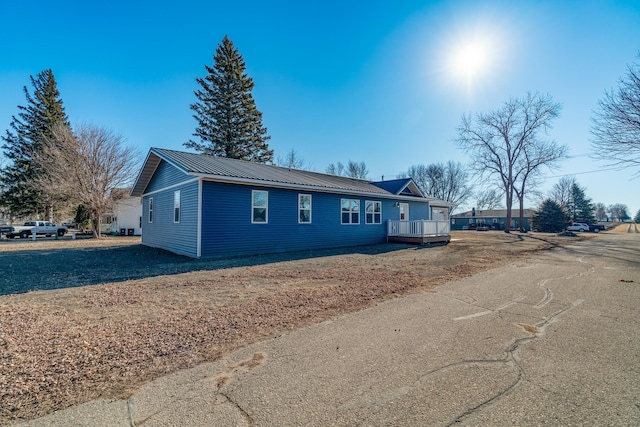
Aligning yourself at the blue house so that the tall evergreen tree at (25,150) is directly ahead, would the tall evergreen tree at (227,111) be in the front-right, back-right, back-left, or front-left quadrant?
front-right

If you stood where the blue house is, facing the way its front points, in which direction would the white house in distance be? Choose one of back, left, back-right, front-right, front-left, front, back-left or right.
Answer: back

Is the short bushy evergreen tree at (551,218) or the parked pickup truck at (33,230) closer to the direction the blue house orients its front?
the short bushy evergreen tree

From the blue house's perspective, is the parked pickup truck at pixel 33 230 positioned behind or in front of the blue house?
behind

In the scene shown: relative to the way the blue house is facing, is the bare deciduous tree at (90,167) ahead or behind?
behind

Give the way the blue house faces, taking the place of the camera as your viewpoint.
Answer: facing the viewer and to the right of the viewer

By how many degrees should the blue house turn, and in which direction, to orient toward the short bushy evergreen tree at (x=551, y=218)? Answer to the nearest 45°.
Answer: approximately 90° to its left

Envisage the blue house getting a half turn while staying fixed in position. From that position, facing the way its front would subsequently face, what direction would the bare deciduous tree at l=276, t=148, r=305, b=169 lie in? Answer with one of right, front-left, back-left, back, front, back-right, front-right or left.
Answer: front-right

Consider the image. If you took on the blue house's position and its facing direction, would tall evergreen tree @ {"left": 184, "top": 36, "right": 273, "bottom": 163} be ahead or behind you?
behind

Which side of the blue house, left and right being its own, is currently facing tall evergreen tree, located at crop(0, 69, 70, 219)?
back

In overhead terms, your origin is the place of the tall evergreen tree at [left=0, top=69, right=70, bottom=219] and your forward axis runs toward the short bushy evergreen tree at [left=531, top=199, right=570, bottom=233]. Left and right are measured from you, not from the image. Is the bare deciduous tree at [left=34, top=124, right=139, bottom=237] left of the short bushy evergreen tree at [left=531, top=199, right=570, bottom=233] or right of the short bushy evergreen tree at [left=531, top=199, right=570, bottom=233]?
right
